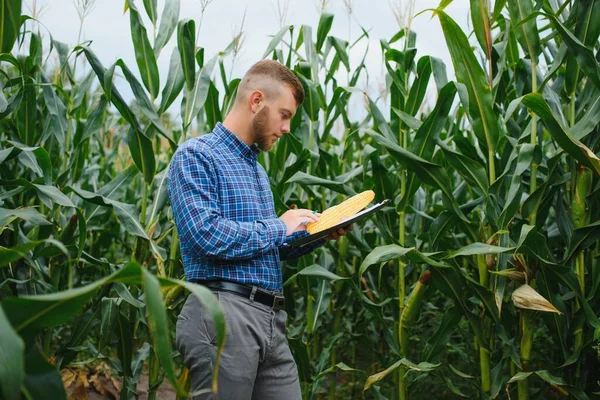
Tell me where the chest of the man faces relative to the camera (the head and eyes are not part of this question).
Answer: to the viewer's right
